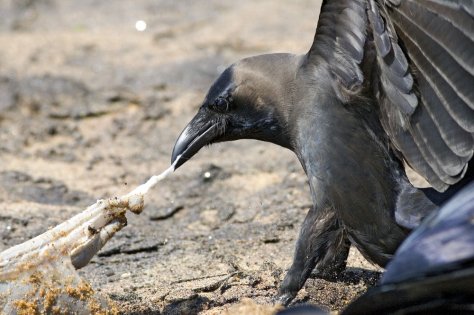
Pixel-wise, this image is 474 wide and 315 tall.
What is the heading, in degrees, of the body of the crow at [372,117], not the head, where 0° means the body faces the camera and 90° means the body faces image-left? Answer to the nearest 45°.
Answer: approximately 90°

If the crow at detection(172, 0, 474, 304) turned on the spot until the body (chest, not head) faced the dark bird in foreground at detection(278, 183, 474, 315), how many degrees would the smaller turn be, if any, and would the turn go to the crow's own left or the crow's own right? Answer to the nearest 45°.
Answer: approximately 90° to the crow's own left
